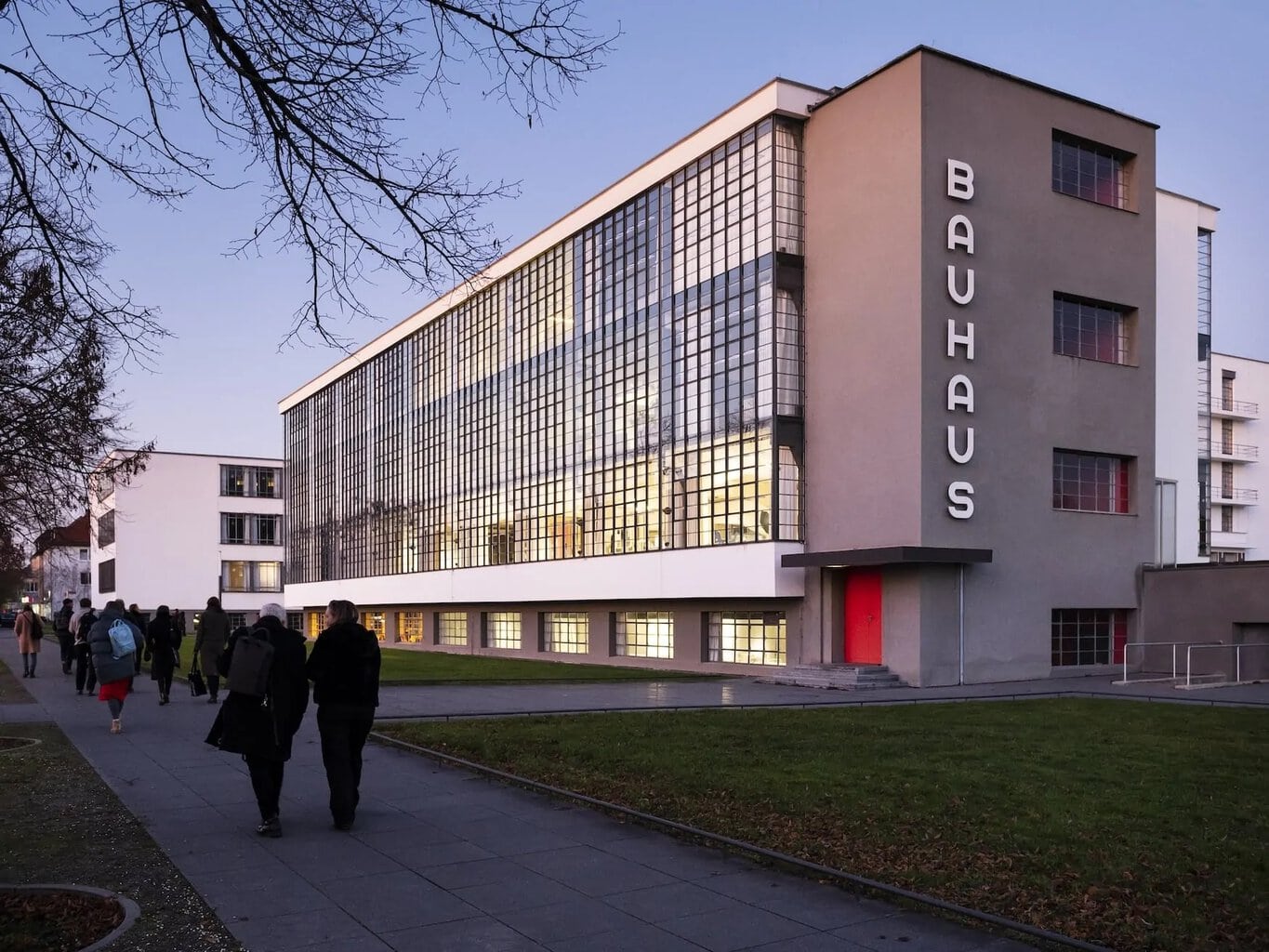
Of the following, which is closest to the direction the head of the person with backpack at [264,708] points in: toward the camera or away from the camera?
away from the camera

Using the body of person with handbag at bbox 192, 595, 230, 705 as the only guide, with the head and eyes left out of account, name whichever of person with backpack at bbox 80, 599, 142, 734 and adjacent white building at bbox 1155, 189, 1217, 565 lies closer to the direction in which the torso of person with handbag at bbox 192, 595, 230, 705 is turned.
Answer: the adjacent white building

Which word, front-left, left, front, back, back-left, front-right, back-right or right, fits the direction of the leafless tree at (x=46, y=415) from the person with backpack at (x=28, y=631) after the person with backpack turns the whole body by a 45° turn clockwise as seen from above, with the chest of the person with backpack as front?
back-right

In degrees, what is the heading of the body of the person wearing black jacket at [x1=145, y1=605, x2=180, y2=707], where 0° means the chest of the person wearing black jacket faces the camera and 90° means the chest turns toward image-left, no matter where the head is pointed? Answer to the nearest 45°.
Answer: approximately 180°

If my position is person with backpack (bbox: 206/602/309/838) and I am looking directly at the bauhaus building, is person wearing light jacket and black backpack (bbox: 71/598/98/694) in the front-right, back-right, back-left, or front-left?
front-left

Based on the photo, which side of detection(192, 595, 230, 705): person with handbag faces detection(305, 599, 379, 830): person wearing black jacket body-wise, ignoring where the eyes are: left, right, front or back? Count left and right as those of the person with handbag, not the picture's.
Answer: back

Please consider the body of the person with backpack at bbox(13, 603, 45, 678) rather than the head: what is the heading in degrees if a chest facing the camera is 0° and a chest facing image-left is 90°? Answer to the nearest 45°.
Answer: approximately 180°

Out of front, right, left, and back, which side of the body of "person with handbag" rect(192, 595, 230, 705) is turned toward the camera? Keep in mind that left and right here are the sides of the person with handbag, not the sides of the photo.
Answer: back

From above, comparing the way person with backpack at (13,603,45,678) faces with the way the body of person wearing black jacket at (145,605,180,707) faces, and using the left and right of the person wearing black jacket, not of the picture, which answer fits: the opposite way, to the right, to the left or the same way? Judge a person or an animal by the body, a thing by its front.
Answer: the same way

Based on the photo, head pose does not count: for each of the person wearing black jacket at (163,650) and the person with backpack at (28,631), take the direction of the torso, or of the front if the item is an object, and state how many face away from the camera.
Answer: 2

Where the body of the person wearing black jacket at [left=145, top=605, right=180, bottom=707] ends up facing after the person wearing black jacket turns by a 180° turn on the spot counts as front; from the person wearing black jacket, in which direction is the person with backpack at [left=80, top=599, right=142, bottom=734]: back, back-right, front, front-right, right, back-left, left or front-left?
front

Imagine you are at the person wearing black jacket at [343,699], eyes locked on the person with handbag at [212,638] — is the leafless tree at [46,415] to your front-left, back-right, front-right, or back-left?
front-left

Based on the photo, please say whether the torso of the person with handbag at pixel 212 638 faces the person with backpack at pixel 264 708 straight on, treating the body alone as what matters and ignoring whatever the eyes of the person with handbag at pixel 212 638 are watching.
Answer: no

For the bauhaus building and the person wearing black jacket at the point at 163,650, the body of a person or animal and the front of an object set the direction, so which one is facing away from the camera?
the person wearing black jacket
